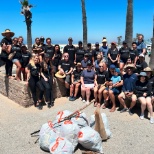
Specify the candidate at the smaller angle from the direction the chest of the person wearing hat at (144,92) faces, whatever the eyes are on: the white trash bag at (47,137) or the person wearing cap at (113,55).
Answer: the white trash bag

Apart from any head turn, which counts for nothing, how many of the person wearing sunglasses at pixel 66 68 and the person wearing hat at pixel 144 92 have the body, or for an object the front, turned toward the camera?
2

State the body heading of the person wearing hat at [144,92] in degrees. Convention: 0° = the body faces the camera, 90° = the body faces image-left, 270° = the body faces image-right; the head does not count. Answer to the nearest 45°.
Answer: approximately 0°

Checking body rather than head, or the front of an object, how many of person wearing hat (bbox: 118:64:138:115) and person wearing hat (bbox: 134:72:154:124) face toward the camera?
2

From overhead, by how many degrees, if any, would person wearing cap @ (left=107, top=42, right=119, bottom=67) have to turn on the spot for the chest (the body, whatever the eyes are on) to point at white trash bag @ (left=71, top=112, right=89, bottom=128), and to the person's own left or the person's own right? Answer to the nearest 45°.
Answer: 0° — they already face it

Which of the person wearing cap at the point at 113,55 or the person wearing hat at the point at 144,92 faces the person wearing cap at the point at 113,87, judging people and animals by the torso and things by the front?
the person wearing cap at the point at 113,55

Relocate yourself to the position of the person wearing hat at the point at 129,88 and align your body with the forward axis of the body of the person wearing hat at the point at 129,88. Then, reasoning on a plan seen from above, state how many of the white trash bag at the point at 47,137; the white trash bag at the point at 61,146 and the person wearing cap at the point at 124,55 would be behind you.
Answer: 1

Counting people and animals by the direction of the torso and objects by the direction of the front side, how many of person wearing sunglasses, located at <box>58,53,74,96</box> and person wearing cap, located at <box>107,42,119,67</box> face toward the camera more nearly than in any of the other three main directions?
2

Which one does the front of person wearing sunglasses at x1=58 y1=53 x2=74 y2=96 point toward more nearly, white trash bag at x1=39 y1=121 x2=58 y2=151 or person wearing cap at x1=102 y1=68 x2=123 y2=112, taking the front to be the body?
the white trash bag

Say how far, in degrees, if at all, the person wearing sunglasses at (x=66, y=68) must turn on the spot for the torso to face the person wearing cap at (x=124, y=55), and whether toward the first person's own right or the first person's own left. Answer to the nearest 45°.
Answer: approximately 90° to the first person's own left
